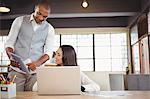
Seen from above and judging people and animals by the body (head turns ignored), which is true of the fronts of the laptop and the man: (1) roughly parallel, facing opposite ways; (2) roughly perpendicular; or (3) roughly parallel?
roughly parallel, facing opposite ways

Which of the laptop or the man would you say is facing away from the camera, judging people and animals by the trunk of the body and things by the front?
the laptop

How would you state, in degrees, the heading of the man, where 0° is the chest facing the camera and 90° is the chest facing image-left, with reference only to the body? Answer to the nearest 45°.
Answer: approximately 0°

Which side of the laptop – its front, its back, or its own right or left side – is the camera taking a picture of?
back

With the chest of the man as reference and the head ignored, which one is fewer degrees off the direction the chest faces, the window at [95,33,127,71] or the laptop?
the laptop

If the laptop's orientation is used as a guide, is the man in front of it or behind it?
in front

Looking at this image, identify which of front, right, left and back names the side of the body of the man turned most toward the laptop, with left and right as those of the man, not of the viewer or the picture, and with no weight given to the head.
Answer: front

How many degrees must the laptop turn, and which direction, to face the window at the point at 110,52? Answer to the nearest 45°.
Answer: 0° — it already faces it

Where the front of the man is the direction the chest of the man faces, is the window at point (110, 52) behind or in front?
behind

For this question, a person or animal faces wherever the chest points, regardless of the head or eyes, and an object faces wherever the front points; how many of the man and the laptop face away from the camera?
1
